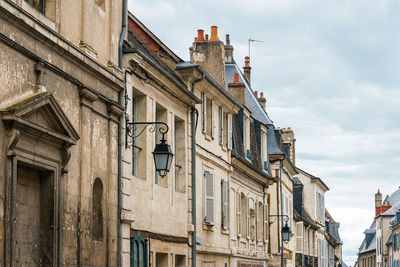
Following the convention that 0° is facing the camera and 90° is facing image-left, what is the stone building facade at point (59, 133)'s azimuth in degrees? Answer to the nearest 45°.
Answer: approximately 315°

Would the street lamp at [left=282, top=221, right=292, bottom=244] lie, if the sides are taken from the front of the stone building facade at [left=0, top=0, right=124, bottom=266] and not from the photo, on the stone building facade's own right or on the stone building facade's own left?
on the stone building facade's own left
